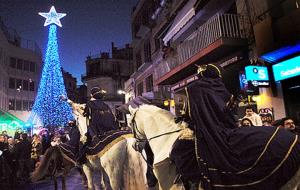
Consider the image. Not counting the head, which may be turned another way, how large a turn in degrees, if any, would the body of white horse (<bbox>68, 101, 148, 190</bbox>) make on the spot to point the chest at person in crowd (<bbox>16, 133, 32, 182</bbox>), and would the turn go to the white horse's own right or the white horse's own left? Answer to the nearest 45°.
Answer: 0° — it already faces them

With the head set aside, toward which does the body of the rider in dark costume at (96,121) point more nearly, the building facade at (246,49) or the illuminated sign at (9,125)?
the illuminated sign

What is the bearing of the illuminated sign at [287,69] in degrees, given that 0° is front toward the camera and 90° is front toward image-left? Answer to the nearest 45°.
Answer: approximately 45°

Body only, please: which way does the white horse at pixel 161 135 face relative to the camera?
to the viewer's left
